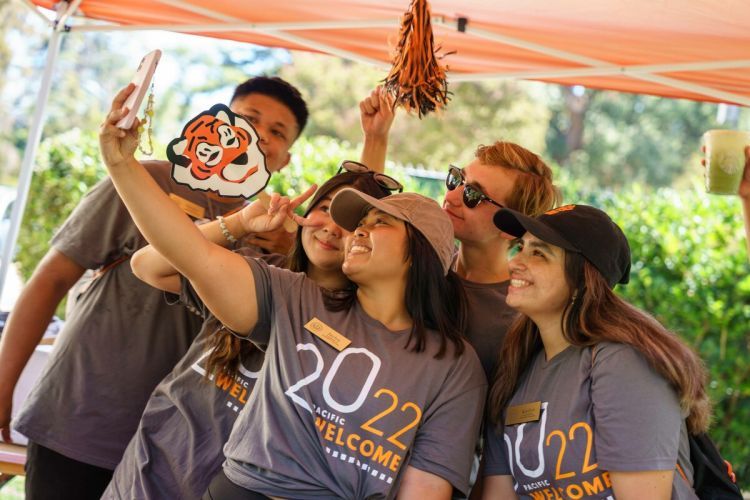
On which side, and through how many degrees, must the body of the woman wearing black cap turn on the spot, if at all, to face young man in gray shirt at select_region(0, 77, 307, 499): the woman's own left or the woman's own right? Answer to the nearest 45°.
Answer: approximately 45° to the woman's own right

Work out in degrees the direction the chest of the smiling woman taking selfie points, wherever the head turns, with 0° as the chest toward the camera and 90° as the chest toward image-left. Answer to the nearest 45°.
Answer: approximately 45°

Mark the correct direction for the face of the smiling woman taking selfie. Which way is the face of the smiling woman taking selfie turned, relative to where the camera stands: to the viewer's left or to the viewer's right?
to the viewer's left

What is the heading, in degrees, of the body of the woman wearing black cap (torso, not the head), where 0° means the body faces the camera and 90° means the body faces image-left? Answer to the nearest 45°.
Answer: approximately 45°

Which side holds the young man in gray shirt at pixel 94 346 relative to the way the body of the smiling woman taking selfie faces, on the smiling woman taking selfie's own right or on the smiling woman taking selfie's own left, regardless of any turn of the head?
on the smiling woman taking selfie's own right
